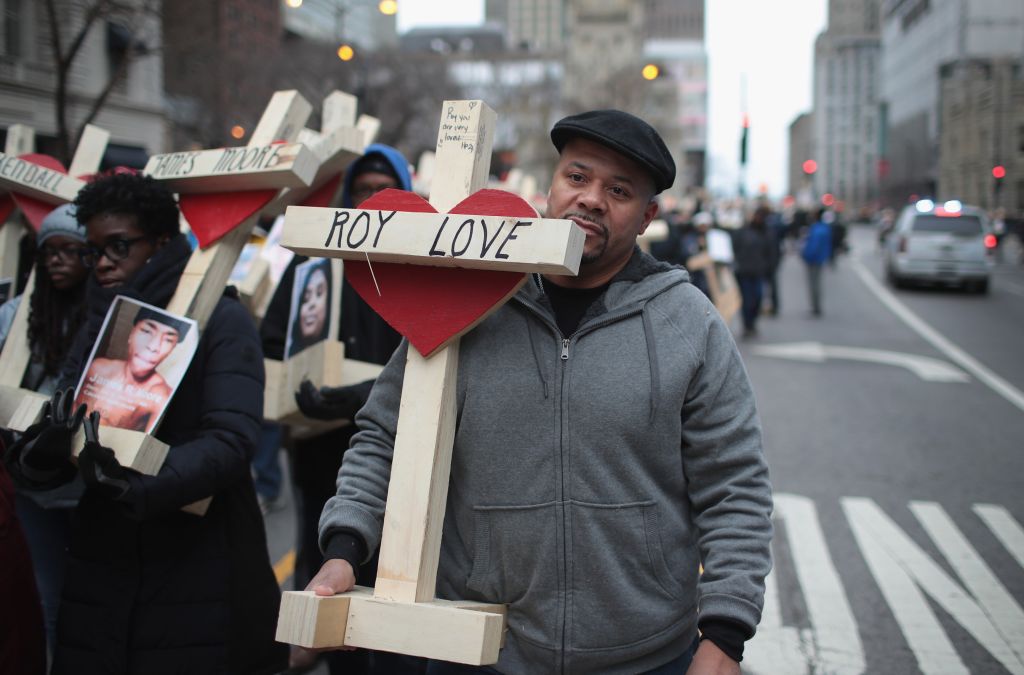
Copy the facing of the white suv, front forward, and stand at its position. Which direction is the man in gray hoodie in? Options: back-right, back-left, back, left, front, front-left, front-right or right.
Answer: back

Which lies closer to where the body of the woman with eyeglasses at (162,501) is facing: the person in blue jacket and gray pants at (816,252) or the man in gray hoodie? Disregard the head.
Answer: the man in gray hoodie

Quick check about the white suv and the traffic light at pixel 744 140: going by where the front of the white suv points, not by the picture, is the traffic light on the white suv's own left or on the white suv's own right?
on the white suv's own left

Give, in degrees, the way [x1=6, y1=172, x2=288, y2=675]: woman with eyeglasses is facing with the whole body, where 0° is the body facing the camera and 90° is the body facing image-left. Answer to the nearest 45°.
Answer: approximately 45°

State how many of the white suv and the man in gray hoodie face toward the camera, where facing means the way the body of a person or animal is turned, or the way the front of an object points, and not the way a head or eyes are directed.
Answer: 1

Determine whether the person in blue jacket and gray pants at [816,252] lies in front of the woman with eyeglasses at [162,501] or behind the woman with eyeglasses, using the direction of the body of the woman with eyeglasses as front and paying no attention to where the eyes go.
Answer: behind

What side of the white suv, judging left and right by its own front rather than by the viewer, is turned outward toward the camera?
back

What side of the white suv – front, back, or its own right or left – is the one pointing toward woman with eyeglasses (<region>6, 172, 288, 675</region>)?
back

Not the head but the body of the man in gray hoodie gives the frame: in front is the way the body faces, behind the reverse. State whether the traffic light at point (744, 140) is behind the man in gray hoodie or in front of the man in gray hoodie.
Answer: behind

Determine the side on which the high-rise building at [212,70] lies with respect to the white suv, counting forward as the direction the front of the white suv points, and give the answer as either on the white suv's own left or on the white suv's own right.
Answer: on the white suv's own left

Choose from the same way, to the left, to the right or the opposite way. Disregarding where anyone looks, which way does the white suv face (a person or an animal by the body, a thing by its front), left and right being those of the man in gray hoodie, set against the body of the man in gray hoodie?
the opposite way

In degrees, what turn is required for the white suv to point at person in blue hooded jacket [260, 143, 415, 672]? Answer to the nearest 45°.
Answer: approximately 180°

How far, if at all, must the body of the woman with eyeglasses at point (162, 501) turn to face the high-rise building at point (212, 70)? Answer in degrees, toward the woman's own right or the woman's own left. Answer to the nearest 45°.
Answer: approximately 135° to the woman's own right

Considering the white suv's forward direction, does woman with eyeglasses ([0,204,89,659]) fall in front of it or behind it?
behind

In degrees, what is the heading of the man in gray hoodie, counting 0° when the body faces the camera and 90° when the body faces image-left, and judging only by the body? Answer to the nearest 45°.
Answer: approximately 0°
